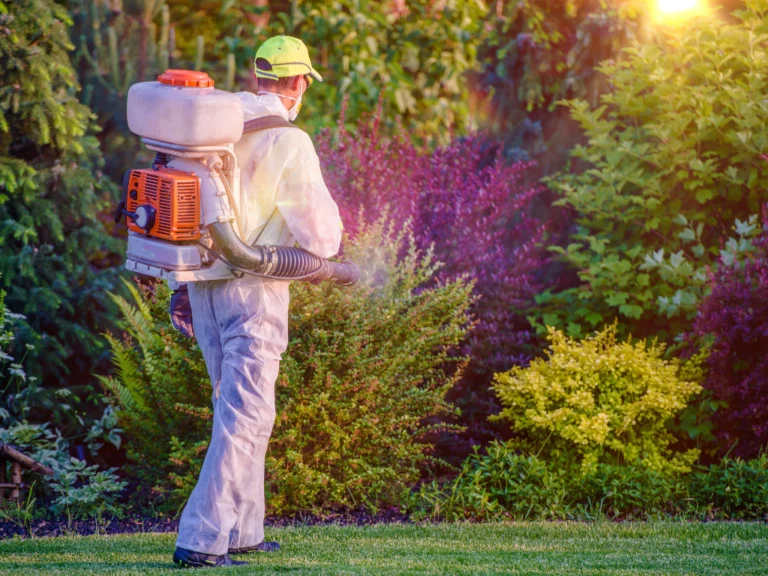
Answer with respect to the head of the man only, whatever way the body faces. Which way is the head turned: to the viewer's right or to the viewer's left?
to the viewer's right

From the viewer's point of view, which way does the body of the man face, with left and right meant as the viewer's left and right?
facing away from the viewer and to the right of the viewer

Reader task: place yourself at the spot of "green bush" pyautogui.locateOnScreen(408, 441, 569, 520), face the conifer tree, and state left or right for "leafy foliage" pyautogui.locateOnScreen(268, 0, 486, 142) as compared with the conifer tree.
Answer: right

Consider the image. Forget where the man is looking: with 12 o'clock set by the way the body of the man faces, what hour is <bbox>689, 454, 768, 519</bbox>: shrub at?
The shrub is roughly at 1 o'clock from the man.

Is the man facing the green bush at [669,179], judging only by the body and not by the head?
yes

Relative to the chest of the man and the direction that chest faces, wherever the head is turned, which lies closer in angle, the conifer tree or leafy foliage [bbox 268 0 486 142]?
the leafy foliage

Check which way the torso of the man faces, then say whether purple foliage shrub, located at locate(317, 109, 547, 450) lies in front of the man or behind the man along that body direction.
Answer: in front

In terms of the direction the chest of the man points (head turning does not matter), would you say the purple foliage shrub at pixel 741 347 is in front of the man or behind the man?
in front

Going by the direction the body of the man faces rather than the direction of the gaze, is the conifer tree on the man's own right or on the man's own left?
on the man's own left

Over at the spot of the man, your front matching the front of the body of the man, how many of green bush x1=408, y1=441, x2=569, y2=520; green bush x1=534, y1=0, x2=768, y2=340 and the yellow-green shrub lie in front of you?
3

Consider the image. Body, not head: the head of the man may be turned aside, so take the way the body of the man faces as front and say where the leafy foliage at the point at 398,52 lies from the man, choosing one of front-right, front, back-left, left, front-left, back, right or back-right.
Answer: front-left

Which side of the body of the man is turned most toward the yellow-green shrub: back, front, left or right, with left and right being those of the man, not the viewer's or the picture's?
front
